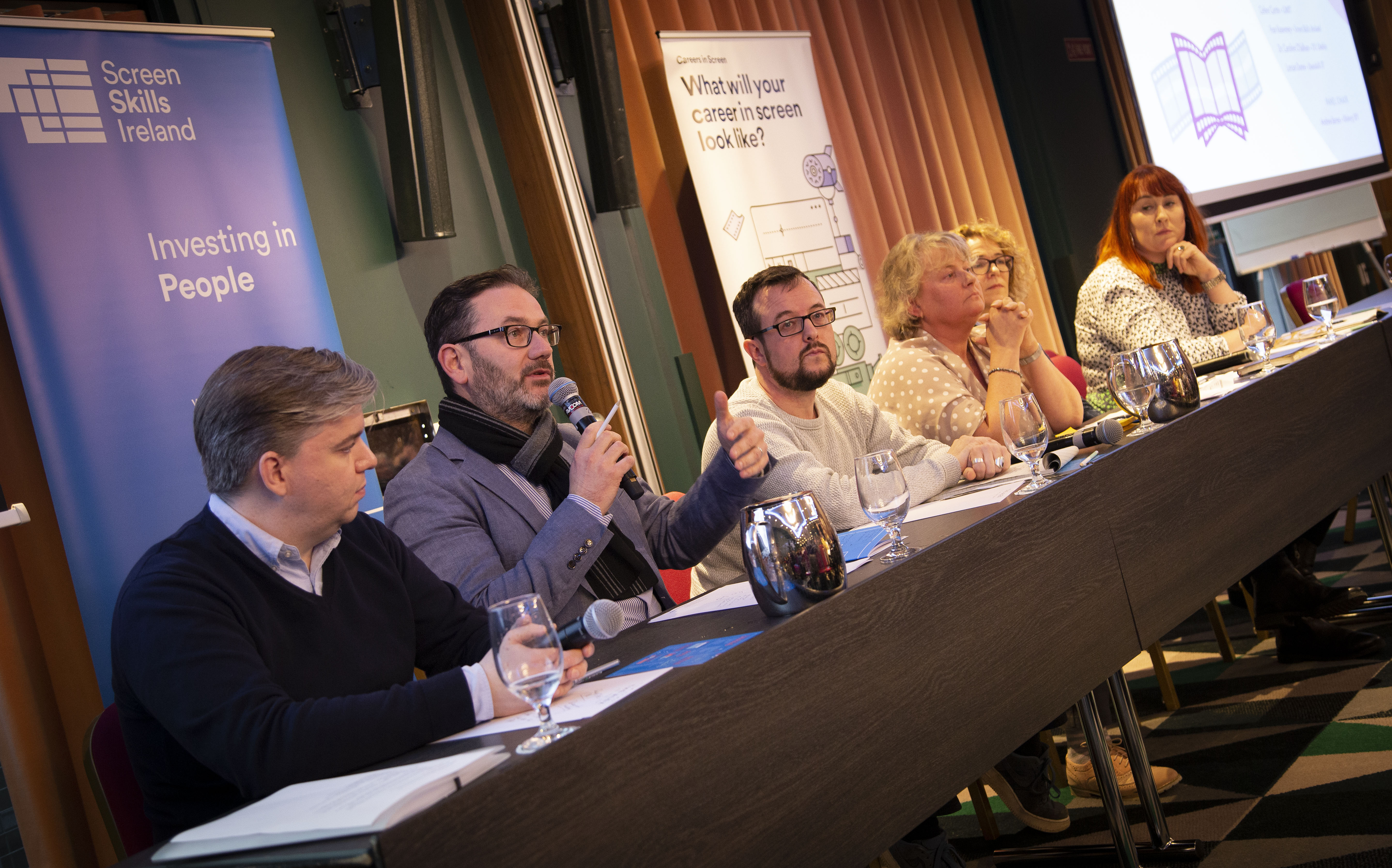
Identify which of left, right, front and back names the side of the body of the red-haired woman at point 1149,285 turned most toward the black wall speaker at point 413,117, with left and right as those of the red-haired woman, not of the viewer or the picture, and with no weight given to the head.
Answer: right

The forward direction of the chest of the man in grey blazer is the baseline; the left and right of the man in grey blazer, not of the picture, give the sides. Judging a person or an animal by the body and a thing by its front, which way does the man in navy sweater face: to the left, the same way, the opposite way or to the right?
the same way

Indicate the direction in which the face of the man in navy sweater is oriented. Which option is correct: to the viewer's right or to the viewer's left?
to the viewer's right

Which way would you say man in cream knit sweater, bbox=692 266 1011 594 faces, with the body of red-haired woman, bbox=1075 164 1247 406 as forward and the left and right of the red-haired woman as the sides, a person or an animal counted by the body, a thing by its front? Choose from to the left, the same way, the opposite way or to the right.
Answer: the same way

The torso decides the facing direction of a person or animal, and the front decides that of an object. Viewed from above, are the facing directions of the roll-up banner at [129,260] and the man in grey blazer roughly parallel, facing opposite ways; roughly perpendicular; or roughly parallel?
roughly parallel

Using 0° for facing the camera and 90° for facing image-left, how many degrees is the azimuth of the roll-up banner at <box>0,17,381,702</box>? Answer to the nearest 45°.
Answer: approximately 315°

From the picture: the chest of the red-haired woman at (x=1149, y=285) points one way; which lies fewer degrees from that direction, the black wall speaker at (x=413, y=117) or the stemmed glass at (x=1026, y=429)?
the stemmed glass

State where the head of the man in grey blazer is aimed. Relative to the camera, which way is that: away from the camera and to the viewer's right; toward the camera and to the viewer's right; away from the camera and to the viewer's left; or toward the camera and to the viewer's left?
toward the camera and to the viewer's right

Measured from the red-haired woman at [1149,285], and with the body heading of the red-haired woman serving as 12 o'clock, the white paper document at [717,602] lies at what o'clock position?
The white paper document is roughly at 2 o'clock from the red-haired woman.
